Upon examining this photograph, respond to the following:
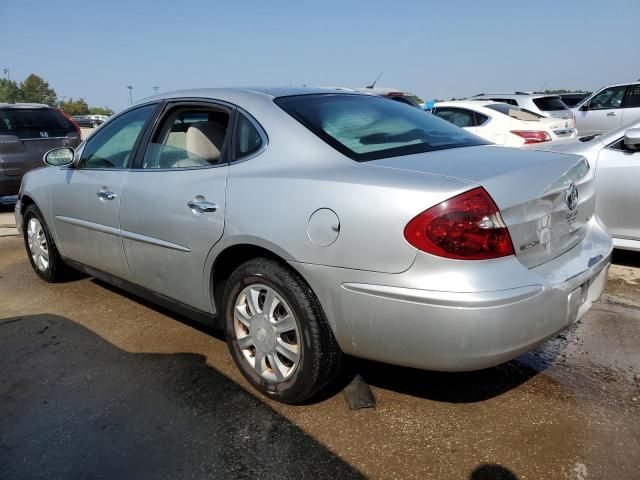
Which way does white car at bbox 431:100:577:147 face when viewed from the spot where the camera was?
facing away from the viewer and to the left of the viewer

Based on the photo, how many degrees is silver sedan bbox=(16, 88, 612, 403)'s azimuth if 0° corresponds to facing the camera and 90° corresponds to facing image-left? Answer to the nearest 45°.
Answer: approximately 135°

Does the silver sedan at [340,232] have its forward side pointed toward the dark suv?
yes

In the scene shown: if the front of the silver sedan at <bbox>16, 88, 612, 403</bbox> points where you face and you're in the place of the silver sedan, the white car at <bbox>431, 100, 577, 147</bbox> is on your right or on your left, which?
on your right

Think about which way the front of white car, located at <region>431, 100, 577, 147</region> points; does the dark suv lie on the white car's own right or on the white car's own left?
on the white car's own left

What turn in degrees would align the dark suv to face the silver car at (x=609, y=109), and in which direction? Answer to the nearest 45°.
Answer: approximately 90° to its right

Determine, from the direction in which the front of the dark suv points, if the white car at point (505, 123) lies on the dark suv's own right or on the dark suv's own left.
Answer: on the dark suv's own right

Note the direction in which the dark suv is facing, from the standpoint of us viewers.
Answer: facing away from the viewer

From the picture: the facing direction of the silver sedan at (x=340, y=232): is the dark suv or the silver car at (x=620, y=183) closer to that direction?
the dark suv

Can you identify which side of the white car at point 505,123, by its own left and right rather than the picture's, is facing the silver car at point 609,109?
right

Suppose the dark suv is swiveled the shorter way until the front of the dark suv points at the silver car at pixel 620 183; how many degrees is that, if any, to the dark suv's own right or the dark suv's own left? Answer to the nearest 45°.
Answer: approximately 135° to the dark suv's own right

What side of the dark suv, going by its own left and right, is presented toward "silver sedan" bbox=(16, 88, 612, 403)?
back
